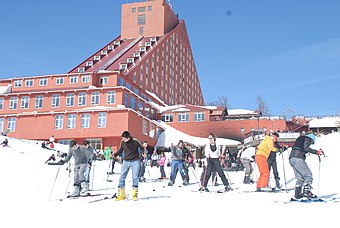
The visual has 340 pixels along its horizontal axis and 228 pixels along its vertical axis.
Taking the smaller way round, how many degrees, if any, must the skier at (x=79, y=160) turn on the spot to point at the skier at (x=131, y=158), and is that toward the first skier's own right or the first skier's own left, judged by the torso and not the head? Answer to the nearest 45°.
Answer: approximately 90° to the first skier's own left

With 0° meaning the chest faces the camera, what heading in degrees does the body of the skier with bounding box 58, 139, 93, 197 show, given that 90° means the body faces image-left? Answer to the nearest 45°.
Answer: approximately 45°

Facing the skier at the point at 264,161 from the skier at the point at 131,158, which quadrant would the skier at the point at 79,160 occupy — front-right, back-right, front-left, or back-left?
back-left

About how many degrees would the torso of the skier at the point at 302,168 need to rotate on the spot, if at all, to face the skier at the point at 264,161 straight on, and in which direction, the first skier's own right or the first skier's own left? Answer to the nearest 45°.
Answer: approximately 135° to the first skier's own left
